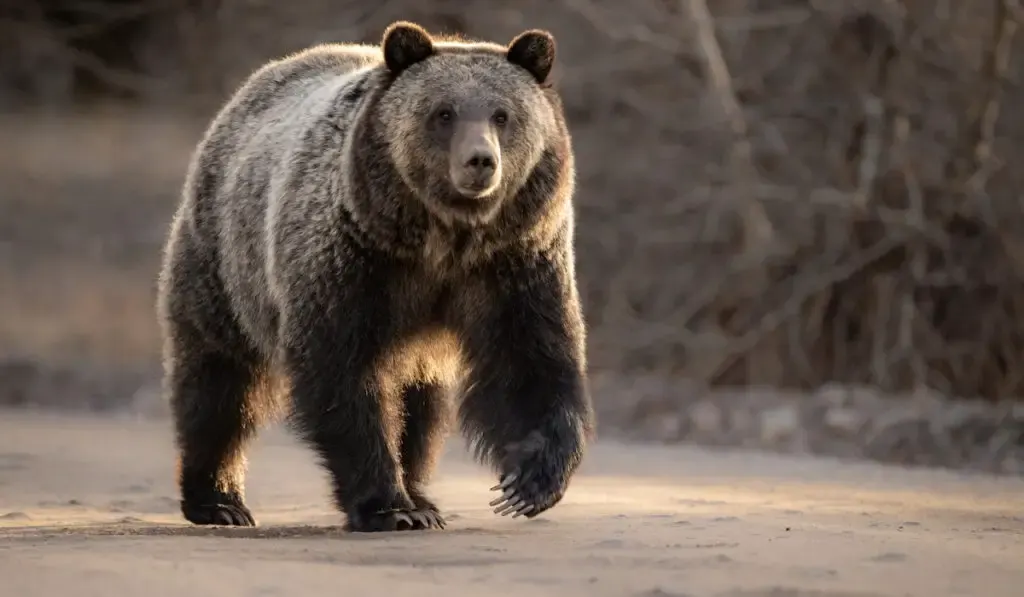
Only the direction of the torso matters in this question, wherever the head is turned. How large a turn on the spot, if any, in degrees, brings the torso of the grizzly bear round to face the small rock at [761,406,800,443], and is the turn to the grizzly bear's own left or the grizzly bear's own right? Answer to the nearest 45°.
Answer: approximately 90° to the grizzly bear's own left

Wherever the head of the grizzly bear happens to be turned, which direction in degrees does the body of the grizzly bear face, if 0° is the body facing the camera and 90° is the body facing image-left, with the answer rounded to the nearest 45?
approximately 315°

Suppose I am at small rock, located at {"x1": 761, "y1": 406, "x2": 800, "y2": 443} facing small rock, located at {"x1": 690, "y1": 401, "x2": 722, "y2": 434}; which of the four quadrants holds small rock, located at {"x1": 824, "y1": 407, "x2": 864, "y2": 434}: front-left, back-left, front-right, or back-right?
back-right

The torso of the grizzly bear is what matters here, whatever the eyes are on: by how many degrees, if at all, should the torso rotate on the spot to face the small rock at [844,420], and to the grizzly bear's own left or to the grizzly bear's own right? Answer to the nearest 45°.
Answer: approximately 90° to the grizzly bear's own left
